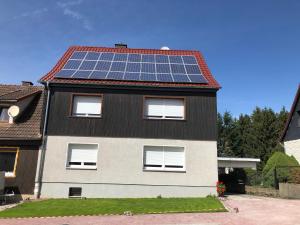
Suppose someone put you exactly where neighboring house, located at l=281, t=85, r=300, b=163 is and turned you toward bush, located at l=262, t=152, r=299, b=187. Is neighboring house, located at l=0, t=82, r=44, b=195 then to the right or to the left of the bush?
right

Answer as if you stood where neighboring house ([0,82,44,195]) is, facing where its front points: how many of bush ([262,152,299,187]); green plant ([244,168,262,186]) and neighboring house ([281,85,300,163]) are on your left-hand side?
3

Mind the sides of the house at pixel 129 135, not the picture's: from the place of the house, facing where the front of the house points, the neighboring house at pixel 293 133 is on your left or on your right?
on your left

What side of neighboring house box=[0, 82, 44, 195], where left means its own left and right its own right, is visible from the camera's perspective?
front

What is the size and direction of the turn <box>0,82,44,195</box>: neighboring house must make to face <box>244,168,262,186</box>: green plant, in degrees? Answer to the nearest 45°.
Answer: approximately 90° to its left

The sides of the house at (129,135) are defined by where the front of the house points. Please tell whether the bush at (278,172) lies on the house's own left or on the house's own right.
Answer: on the house's own left

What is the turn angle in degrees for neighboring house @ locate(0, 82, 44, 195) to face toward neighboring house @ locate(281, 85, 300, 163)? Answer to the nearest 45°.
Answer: approximately 90° to its left

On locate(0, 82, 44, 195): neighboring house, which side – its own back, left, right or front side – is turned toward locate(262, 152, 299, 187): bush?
left

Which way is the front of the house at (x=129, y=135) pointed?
toward the camera

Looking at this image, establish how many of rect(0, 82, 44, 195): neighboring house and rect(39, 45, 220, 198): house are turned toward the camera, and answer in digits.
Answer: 2
